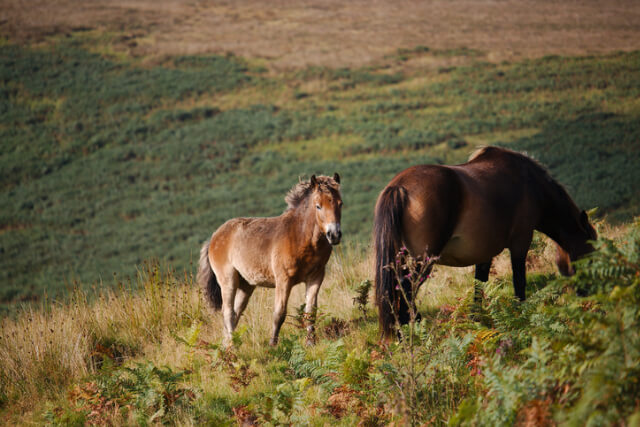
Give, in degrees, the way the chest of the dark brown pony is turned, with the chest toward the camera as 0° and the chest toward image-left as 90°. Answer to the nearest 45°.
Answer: approximately 225°

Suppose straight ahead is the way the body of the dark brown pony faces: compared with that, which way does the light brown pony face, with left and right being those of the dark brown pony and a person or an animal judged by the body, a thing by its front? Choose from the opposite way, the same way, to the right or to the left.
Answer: to the right

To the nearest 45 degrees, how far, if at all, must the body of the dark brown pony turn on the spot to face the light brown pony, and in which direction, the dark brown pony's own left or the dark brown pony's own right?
approximately 135° to the dark brown pony's own left

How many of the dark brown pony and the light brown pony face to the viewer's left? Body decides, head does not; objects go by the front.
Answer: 0

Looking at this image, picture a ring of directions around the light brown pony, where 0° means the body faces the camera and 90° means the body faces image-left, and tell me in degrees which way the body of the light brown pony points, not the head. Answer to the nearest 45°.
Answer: approximately 315°
